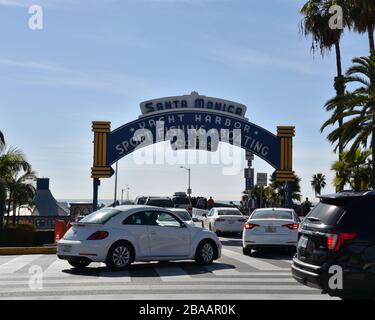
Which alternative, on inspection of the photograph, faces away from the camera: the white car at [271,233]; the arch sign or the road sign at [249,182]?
the white car

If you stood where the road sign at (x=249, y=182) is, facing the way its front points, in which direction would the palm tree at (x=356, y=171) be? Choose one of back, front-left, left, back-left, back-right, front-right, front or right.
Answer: left

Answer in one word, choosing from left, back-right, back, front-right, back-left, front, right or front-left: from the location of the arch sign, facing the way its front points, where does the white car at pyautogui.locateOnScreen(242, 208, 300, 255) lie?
front

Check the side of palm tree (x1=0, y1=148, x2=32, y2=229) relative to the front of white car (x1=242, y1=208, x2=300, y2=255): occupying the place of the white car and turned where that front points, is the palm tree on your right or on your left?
on your left

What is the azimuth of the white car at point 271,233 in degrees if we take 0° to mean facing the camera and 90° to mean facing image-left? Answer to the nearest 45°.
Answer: approximately 180°

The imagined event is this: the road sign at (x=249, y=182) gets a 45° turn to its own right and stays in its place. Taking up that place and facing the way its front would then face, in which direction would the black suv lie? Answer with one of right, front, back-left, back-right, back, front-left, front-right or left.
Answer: front-left

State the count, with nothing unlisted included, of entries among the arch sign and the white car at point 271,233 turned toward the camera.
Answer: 1

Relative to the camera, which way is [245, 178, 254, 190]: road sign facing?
toward the camera

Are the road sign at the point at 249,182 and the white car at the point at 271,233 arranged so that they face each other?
yes

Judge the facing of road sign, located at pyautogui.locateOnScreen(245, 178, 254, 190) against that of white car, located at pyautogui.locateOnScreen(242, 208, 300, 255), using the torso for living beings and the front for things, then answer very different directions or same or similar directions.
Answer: very different directions

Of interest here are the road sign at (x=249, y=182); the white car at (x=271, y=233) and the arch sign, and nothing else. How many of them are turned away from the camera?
1

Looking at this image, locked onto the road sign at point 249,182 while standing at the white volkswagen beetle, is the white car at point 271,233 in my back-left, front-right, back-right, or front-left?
front-right

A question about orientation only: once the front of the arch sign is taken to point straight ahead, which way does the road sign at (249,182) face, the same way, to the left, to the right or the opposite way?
the same way

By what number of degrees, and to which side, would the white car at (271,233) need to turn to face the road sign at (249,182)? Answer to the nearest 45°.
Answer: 0° — it already faces it

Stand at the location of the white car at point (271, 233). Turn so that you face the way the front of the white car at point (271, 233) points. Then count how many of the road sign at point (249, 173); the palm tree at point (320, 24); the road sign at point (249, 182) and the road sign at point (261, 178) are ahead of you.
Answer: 4

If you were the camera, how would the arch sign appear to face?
facing the viewer

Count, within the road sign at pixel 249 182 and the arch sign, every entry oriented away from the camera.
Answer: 0

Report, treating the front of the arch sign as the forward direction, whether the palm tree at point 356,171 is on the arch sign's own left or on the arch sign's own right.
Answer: on the arch sign's own left

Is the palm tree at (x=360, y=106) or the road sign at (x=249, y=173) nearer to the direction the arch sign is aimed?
the palm tree

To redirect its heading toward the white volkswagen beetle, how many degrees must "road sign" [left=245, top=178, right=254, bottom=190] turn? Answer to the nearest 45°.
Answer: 0° — it already faces it
